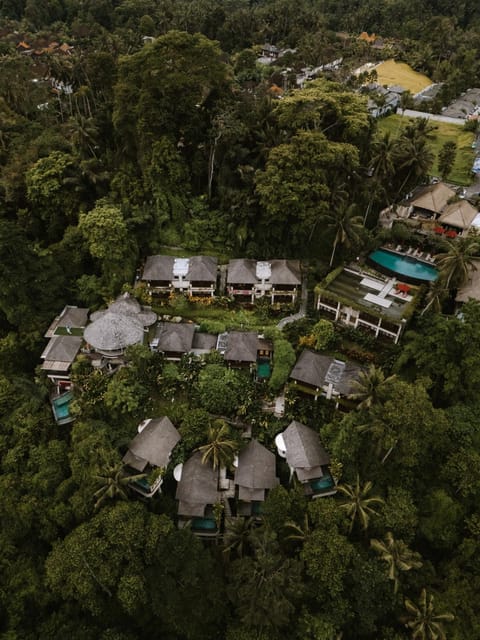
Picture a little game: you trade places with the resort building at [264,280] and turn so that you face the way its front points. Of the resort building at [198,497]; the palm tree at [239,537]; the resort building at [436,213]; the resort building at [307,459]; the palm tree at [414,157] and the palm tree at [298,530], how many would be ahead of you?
4

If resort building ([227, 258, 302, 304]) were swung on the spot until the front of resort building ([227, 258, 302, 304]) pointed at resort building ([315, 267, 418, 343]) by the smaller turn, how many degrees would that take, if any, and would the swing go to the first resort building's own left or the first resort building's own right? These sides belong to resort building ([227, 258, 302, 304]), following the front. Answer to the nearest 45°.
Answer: approximately 90° to the first resort building's own left

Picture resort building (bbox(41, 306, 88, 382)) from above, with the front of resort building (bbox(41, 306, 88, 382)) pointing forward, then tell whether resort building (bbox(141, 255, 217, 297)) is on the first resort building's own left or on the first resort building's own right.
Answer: on the first resort building's own left

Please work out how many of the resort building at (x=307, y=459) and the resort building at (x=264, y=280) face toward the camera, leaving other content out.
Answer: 2

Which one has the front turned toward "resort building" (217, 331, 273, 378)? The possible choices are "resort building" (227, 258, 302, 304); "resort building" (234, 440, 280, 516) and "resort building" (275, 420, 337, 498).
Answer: "resort building" (227, 258, 302, 304)

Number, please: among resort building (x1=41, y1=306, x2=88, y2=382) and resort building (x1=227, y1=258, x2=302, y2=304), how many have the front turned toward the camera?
2

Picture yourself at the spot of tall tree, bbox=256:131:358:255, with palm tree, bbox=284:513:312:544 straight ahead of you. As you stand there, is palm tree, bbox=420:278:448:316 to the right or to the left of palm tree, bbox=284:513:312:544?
left

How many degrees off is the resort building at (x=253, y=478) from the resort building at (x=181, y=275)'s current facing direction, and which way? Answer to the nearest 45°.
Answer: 0° — it already faces it

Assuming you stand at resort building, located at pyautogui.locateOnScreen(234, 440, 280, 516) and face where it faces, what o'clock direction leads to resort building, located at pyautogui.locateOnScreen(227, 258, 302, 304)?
resort building, located at pyautogui.locateOnScreen(227, 258, 302, 304) is roughly at 6 o'clock from resort building, located at pyautogui.locateOnScreen(234, 440, 280, 516).

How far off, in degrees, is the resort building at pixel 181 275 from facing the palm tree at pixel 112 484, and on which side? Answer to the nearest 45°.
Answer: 0° — it already faces it

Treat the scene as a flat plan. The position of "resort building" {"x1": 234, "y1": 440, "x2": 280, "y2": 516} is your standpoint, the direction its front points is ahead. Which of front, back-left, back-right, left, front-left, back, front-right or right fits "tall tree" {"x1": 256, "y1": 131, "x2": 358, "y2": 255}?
back

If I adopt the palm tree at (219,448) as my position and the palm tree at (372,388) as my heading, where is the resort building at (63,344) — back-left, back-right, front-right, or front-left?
back-left

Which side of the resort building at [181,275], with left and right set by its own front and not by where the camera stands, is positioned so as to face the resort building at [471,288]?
left

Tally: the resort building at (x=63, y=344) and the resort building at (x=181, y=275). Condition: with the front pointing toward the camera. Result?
2
